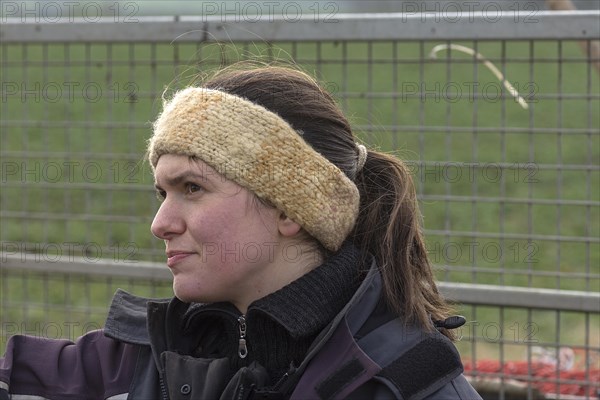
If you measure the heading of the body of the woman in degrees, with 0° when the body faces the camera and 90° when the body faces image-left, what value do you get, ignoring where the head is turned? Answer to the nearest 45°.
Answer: approximately 45°

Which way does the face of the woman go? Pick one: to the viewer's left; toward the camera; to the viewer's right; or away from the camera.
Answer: to the viewer's left

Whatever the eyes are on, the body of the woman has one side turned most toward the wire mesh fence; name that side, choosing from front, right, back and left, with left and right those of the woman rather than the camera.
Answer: back

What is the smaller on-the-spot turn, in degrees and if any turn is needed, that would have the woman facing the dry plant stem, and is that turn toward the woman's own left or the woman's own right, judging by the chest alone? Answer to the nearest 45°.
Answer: approximately 180°

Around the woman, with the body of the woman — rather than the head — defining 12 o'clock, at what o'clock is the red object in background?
The red object in background is roughly at 6 o'clock from the woman.
